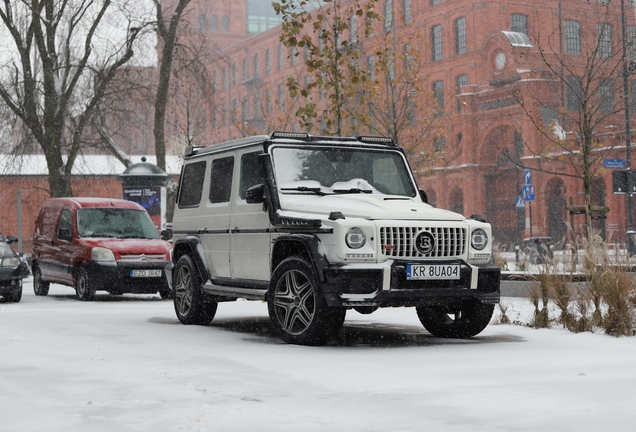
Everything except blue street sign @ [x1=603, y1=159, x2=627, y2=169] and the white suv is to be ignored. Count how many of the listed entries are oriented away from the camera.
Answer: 0

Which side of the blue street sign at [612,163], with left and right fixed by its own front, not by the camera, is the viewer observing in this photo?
front

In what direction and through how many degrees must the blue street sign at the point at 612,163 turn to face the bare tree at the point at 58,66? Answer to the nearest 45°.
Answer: approximately 90° to its right

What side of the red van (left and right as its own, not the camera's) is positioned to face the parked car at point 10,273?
right

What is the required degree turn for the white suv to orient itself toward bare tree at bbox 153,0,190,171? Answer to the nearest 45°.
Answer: approximately 135° to its left

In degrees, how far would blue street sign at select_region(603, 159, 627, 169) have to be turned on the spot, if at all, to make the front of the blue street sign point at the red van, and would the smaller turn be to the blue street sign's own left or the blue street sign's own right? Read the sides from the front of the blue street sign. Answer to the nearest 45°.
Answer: approximately 45° to the blue street sign's own right

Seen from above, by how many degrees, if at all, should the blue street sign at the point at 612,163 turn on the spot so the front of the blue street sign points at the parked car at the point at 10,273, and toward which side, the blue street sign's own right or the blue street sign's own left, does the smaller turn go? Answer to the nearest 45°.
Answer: approximately 45° to the blue street sign's own right

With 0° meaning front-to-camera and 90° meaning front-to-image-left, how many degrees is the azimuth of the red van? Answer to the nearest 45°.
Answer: approximately 315°

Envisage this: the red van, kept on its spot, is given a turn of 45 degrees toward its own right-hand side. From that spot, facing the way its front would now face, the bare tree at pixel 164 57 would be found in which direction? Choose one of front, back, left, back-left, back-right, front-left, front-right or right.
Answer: back

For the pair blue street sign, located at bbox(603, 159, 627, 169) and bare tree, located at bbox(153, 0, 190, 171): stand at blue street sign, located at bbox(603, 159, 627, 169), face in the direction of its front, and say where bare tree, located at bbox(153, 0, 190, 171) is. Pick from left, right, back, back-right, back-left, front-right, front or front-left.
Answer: right

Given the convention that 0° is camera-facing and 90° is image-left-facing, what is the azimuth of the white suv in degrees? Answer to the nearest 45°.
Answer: approximately 315°

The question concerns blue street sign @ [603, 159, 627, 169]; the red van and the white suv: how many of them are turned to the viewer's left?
0

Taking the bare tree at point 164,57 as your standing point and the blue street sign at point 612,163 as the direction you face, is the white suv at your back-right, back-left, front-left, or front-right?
front-right

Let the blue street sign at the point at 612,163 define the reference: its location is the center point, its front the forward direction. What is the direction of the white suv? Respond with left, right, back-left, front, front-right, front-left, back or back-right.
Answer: front

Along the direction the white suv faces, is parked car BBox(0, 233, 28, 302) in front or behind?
behind
